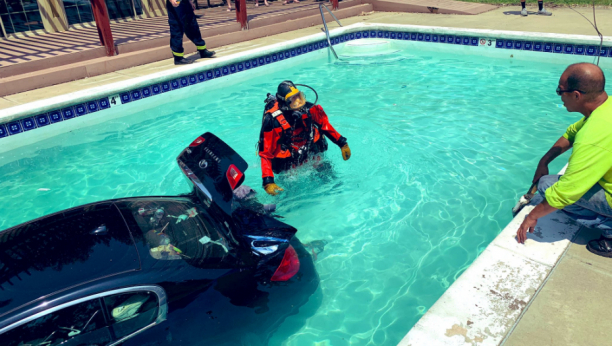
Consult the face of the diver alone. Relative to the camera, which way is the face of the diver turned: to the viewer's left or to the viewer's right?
to the viewer's right

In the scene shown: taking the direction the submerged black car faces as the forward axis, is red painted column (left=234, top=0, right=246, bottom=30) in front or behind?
behind

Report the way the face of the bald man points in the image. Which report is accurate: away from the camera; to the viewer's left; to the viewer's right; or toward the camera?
to the viewer's left

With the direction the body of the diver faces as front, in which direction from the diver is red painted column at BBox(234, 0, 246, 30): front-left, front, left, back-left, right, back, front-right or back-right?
back-left

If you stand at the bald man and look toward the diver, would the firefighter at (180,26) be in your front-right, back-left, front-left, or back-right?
front-right

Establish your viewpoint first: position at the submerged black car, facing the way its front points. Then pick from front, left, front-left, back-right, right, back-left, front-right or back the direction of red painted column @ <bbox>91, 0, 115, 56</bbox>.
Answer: back-right

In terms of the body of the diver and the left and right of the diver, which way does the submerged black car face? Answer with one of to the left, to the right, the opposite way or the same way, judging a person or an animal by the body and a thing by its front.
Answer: to the right

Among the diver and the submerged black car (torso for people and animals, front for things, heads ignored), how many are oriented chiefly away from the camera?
0

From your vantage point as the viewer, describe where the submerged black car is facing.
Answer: facing the viewer and to the left of the viewer

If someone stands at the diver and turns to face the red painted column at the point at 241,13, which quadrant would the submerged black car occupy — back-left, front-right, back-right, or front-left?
back-left

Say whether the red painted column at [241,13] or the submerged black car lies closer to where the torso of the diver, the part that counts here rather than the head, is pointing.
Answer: the submerged black car

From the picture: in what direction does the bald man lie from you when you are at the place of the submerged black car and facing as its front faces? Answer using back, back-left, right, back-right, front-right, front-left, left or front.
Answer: back-left

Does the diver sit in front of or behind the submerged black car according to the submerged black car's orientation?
behind
